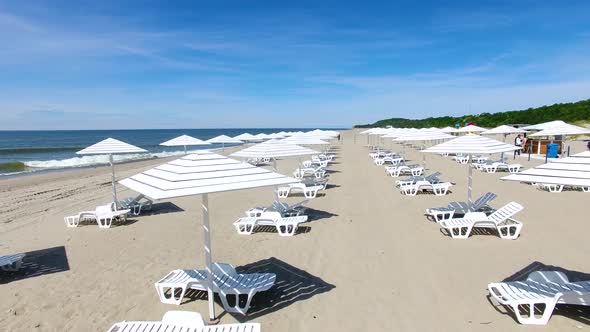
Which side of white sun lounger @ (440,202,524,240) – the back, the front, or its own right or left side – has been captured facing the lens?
left

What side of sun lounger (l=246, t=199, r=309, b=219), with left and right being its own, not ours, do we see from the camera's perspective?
left

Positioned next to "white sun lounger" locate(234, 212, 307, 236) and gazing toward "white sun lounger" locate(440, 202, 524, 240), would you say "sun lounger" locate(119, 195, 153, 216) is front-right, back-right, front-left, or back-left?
back-left

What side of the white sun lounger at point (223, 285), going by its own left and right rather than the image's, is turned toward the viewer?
left

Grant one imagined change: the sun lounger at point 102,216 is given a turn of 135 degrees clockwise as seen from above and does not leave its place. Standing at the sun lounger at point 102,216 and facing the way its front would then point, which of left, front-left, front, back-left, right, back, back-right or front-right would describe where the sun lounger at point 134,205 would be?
front

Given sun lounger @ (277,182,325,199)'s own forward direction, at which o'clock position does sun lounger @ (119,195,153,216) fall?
sun lounger @ (119,195,153,216) is roughly at 11 o'clock from sun lounger @ (277,182,325,199).

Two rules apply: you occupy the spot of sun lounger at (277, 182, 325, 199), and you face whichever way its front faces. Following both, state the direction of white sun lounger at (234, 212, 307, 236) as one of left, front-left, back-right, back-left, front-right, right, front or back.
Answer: left

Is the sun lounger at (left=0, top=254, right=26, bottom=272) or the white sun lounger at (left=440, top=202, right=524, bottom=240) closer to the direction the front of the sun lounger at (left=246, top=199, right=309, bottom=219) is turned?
the sun lounger

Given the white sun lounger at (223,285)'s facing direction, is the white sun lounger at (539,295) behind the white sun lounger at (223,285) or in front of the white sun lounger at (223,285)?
behind

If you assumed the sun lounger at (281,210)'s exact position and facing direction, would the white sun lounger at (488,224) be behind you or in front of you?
behind

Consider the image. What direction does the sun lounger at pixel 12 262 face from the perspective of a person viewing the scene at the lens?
facing to the left of the viewer

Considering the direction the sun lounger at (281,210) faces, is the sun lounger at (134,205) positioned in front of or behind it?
in front

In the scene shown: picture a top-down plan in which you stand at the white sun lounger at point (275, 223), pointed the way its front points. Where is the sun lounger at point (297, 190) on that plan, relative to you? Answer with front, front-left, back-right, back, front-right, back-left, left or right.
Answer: right

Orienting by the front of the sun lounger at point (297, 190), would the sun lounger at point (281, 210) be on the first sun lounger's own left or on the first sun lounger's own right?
on the first sun lounger's own left

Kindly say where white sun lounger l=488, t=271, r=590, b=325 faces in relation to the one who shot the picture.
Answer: facing to the left of the viewer

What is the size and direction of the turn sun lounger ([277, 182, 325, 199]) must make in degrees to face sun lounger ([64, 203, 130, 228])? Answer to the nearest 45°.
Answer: approximately 45° to its left
